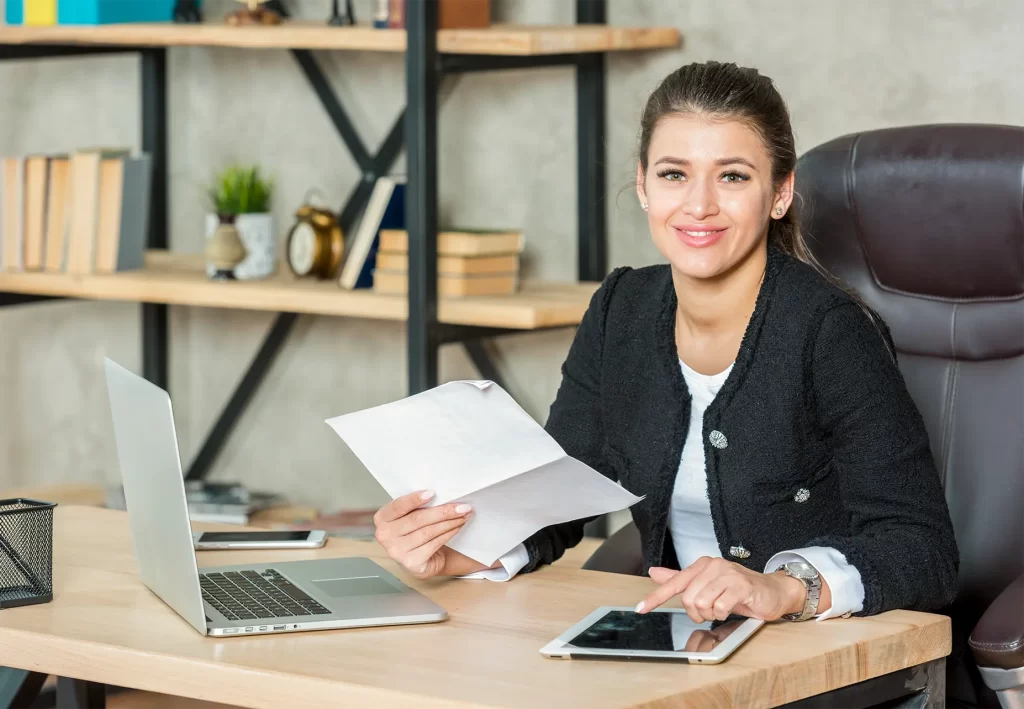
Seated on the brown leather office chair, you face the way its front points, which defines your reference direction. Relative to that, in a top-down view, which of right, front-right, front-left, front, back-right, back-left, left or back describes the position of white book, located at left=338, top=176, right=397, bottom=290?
right

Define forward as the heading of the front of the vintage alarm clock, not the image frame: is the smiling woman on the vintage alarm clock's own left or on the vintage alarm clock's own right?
on the vintage alarm clock's own left

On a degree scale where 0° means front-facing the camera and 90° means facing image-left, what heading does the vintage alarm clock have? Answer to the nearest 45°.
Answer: approximately 45°

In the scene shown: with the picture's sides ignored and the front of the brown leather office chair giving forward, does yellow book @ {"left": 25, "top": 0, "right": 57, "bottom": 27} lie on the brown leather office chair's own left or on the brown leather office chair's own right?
on the brown leather office chair's own right

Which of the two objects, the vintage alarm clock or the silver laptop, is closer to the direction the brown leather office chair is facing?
the silver laptop

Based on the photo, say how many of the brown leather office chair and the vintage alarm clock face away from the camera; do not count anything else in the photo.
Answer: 0

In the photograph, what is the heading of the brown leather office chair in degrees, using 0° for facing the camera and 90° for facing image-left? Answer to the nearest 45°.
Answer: approximately 45°

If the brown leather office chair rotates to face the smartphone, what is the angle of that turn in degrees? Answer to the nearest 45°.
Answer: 0° — it already faces it

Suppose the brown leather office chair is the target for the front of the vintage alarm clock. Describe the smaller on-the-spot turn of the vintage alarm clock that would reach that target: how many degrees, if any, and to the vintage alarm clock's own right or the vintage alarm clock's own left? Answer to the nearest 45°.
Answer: approximately 90° to the vintage alarm clock's own left

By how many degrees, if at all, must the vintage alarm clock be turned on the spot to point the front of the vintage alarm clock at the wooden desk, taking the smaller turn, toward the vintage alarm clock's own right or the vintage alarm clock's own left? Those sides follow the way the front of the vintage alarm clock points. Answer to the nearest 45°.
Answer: approximately 45° to the vintage alarm clock's own left

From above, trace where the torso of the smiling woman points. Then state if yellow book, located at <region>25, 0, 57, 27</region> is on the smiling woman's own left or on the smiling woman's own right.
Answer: on the smiling woman's own right

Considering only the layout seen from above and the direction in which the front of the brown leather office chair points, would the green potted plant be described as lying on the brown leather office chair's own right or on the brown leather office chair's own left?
on the brown leather office chair's own right
